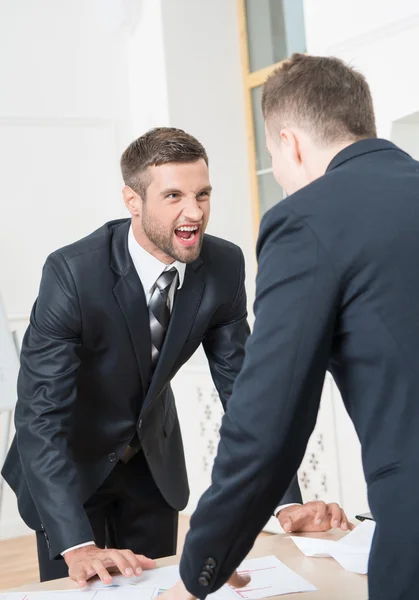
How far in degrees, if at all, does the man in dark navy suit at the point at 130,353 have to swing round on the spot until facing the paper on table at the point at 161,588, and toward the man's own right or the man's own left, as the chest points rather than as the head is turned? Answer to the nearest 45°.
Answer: approximately 45° to the man's own right

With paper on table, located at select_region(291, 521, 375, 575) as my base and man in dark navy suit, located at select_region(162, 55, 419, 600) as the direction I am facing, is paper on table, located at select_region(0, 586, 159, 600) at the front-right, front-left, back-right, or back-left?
front-right

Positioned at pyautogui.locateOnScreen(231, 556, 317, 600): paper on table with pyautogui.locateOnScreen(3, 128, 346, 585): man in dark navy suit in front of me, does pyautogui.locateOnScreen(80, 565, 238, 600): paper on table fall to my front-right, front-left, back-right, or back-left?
front-left

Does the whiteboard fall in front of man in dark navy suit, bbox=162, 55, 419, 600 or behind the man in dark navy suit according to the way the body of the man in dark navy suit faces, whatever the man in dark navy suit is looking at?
in front

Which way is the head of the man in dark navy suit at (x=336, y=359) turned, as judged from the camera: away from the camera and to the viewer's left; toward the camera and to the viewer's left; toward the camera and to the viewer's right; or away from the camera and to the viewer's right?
away from the camera and to the viewer's left

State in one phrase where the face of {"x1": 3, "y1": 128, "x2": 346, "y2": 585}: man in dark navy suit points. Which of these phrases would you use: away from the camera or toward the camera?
toward the camera

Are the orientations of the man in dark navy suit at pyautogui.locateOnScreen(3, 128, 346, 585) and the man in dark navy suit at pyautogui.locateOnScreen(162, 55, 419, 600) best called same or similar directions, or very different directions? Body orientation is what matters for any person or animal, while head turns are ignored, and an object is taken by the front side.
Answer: very different directions

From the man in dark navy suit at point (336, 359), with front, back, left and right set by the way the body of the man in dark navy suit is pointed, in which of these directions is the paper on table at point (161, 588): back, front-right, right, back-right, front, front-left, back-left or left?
front

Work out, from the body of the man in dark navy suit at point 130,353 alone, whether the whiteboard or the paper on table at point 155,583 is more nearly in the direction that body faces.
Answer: the paper on table

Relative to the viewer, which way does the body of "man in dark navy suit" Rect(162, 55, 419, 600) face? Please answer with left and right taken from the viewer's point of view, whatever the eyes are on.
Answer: facing away from the viewer and to the left of the viewer

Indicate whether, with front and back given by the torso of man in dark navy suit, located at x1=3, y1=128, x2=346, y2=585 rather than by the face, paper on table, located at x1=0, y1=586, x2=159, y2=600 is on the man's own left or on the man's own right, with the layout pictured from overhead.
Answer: on the man's own right

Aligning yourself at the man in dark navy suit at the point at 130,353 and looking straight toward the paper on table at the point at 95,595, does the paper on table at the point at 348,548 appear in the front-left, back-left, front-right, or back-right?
front-left

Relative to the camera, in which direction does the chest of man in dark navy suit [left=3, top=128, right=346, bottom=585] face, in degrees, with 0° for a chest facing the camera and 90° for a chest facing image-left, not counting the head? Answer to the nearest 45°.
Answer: approximately 315°
